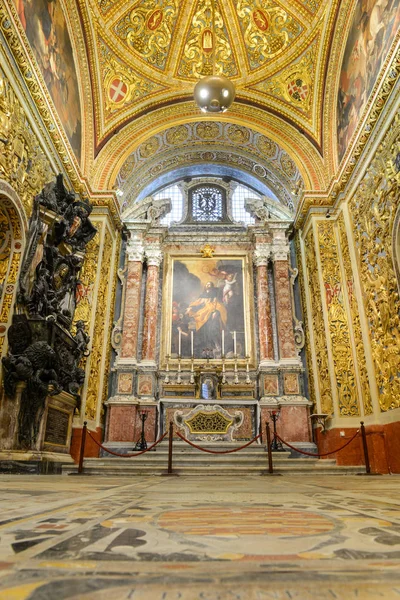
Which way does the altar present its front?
toward the camera
